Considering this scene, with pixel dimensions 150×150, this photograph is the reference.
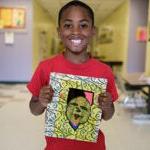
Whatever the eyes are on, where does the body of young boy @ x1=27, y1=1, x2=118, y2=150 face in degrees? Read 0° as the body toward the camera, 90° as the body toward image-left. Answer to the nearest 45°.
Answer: approximately 0°
